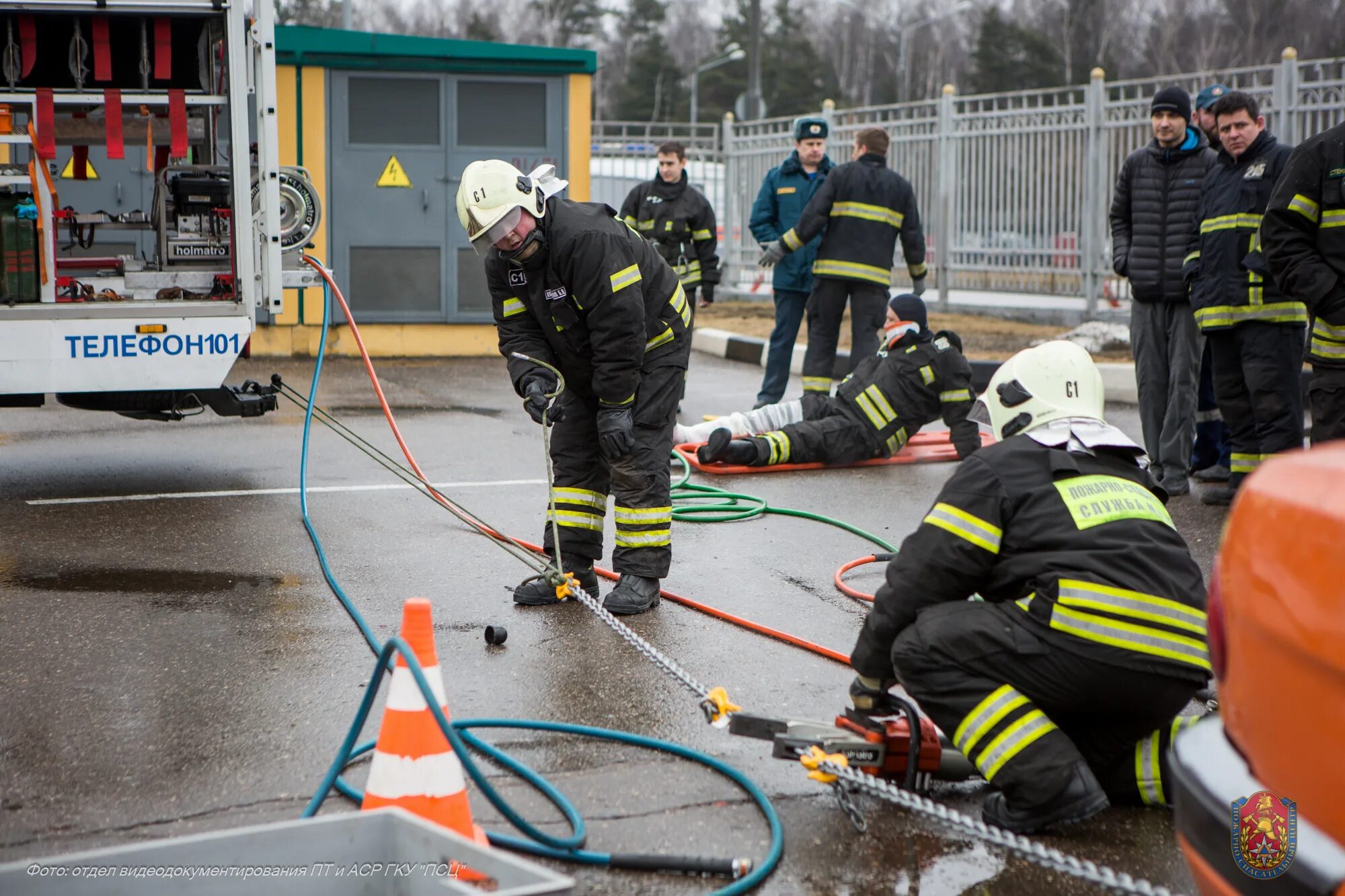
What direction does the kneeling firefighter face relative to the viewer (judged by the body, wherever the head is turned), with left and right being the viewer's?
facing away from the viewer and to the left of the viewer

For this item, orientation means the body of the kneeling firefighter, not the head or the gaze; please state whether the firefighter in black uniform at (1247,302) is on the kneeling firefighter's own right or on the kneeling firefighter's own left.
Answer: on the kneeling firefighter's own right

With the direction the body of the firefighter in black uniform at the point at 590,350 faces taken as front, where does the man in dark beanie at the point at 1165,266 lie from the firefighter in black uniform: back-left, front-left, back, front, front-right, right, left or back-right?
back

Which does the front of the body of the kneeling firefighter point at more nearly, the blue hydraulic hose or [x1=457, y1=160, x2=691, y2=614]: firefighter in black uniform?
the firefighter in black uniform

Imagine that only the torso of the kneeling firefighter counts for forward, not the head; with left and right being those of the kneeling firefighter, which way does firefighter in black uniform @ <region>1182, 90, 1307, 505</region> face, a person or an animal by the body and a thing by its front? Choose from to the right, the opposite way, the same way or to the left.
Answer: to the left

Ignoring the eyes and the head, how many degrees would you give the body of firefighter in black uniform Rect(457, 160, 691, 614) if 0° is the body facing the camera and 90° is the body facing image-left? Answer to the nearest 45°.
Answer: approximately 45°

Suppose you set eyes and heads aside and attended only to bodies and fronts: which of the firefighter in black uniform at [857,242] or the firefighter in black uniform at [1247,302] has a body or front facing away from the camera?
the firefighter in black uniform at [857,242]

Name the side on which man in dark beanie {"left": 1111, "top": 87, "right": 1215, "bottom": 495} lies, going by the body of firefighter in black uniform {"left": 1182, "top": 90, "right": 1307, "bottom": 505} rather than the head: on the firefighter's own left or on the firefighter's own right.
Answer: on the firefighter's own right

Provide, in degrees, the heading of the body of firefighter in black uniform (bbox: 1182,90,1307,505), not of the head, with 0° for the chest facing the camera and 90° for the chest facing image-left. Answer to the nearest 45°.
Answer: approximately 45°

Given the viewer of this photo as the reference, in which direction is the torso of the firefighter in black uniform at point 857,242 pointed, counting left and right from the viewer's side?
facing away from the viewer

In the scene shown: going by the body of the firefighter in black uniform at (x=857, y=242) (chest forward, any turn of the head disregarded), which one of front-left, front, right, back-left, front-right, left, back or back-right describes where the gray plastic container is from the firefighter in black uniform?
back

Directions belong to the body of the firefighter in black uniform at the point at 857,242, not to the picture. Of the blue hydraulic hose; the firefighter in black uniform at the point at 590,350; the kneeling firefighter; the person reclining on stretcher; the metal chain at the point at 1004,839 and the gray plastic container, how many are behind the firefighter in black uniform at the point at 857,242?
6

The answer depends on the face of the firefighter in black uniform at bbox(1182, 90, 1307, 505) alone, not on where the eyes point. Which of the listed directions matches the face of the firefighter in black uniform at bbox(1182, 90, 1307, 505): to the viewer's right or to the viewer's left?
to the viewer's left

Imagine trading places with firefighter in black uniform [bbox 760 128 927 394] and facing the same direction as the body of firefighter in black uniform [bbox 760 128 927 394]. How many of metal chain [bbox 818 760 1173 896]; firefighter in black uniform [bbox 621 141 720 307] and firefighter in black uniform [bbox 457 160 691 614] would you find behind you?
2

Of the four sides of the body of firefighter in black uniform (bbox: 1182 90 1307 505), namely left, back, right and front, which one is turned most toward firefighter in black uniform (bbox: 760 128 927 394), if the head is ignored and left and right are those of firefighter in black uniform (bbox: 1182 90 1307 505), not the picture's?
right

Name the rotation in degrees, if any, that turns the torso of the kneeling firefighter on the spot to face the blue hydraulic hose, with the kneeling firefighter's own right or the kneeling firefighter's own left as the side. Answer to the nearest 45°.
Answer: approximately 90° to the kneeling firefighter's own left

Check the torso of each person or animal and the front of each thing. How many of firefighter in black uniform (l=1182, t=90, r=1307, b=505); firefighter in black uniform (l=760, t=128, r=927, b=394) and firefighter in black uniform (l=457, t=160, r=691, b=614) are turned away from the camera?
1

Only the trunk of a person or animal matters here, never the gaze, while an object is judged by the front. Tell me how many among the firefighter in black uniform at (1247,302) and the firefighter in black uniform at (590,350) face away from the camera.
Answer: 0

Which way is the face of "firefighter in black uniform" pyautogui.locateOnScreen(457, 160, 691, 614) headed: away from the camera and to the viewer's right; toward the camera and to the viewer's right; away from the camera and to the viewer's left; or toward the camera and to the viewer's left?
toward the camera and to the viewer's left
